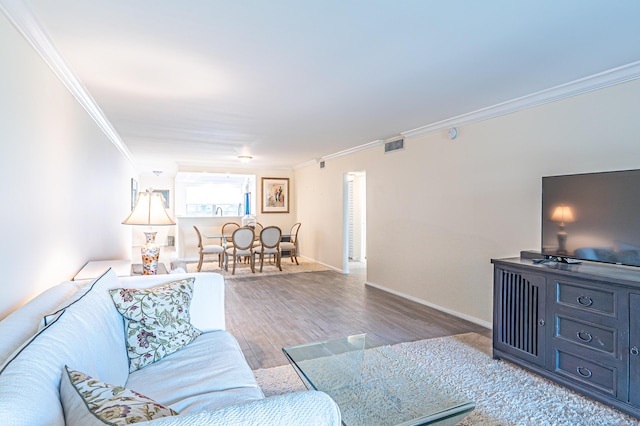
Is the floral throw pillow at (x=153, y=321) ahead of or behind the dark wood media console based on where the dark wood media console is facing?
ahead

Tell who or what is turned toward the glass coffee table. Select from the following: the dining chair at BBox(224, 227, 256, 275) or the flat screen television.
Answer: the flat screen television

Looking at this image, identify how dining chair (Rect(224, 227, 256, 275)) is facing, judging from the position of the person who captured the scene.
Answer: facing away from the viewer and to the left of the viewer

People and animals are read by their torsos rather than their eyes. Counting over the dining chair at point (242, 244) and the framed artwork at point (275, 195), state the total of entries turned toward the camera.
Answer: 1

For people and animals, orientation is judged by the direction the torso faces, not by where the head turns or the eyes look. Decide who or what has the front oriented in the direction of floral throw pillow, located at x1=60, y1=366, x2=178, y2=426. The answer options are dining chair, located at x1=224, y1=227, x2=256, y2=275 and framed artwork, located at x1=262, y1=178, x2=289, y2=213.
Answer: the framed artwork

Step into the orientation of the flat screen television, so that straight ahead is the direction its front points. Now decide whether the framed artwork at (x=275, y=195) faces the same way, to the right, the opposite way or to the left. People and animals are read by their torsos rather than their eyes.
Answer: to the left

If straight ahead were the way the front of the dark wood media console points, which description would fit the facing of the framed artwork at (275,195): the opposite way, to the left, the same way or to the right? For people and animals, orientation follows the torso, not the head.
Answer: to the left

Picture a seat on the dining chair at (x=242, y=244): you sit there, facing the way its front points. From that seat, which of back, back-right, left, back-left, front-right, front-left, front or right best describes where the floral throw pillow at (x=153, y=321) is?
back-left

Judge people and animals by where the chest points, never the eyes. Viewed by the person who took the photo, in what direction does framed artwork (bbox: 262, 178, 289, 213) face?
facing the viewer

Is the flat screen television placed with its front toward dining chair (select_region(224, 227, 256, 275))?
no

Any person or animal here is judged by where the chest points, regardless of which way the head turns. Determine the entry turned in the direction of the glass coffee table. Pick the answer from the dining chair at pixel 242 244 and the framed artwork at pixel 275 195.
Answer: the framed artwork

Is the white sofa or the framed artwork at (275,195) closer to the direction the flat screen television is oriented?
the white sofa

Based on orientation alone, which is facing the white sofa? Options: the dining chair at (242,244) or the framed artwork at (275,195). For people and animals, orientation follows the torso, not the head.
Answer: the framed artwork

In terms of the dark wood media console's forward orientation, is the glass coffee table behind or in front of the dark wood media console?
in front

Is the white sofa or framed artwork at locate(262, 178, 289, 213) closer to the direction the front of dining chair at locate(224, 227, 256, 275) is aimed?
the framed artwork

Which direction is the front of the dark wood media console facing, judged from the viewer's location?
facing the viewer and to the left of the viewer

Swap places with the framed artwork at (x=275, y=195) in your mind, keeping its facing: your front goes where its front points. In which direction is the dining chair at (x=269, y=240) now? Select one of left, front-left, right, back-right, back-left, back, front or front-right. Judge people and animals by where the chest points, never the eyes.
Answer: front

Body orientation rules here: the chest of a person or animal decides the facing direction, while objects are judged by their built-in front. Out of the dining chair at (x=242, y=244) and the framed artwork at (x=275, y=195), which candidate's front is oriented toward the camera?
the framed artwork

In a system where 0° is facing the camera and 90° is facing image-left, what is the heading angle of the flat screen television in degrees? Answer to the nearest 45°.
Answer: approximately 45°

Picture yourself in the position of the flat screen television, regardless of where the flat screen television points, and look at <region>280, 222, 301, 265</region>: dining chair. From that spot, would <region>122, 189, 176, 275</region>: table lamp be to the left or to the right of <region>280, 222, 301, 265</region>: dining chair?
left

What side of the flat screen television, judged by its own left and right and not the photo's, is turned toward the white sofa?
front

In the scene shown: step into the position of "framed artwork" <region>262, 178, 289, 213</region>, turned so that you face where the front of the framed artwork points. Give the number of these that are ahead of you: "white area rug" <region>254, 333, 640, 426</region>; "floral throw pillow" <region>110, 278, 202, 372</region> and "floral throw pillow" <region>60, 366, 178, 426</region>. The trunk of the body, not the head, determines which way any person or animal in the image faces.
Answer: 3
